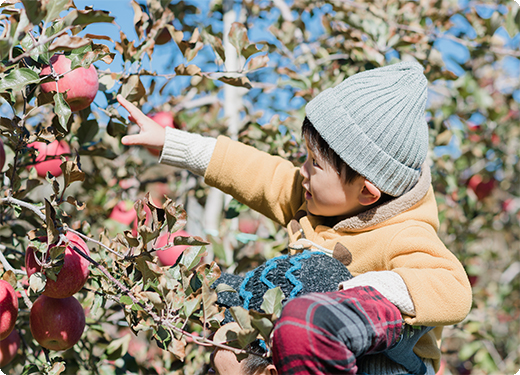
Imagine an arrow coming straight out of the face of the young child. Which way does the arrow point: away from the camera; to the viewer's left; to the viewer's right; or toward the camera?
to the viewer's left

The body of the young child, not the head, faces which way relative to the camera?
to the viewer's left

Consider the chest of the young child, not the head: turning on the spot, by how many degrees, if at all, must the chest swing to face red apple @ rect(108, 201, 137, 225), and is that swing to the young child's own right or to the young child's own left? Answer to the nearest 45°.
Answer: approximately 45° to the young child's own right
